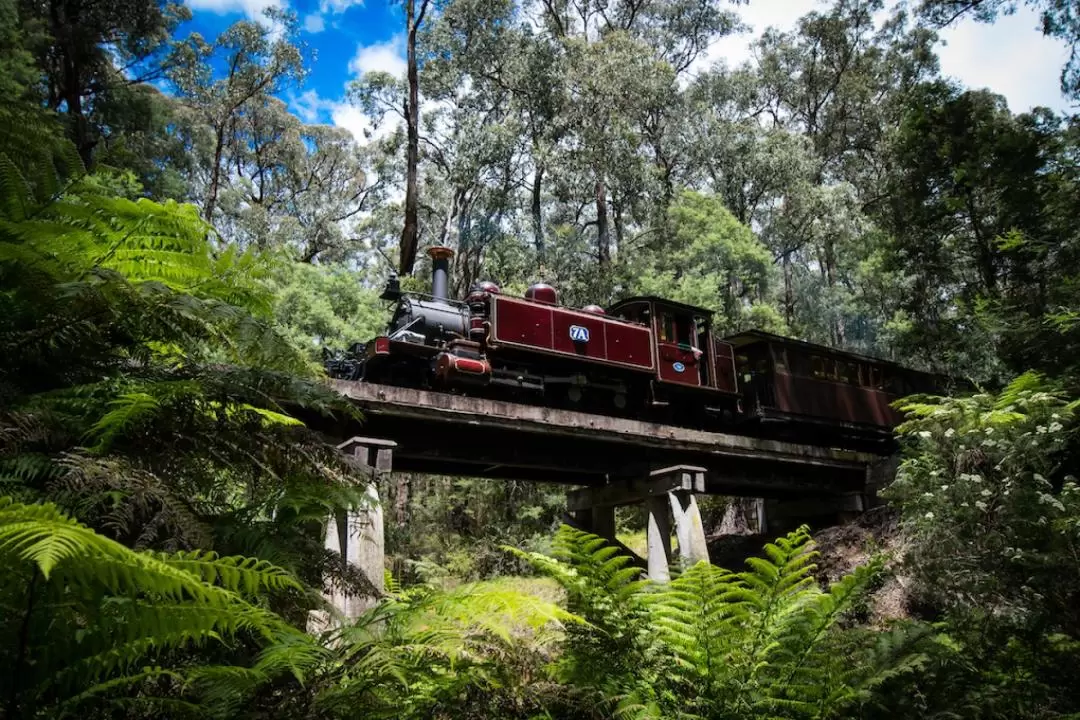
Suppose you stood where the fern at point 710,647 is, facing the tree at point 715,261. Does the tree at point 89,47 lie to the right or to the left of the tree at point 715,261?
left

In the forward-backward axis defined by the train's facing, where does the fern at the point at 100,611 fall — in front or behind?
in front

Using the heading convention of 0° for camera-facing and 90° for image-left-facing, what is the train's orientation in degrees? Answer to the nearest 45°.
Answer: approximately 45°

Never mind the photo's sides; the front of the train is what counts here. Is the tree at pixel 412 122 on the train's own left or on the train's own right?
on the train's own right

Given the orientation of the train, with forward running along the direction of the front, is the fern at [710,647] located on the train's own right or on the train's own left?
on the train's own left

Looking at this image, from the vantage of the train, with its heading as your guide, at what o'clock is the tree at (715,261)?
The tree is roughly at 5 o'clock from the train.

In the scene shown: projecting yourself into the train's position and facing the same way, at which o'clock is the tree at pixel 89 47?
The tree is roughly at 2 o'clock from the train.
